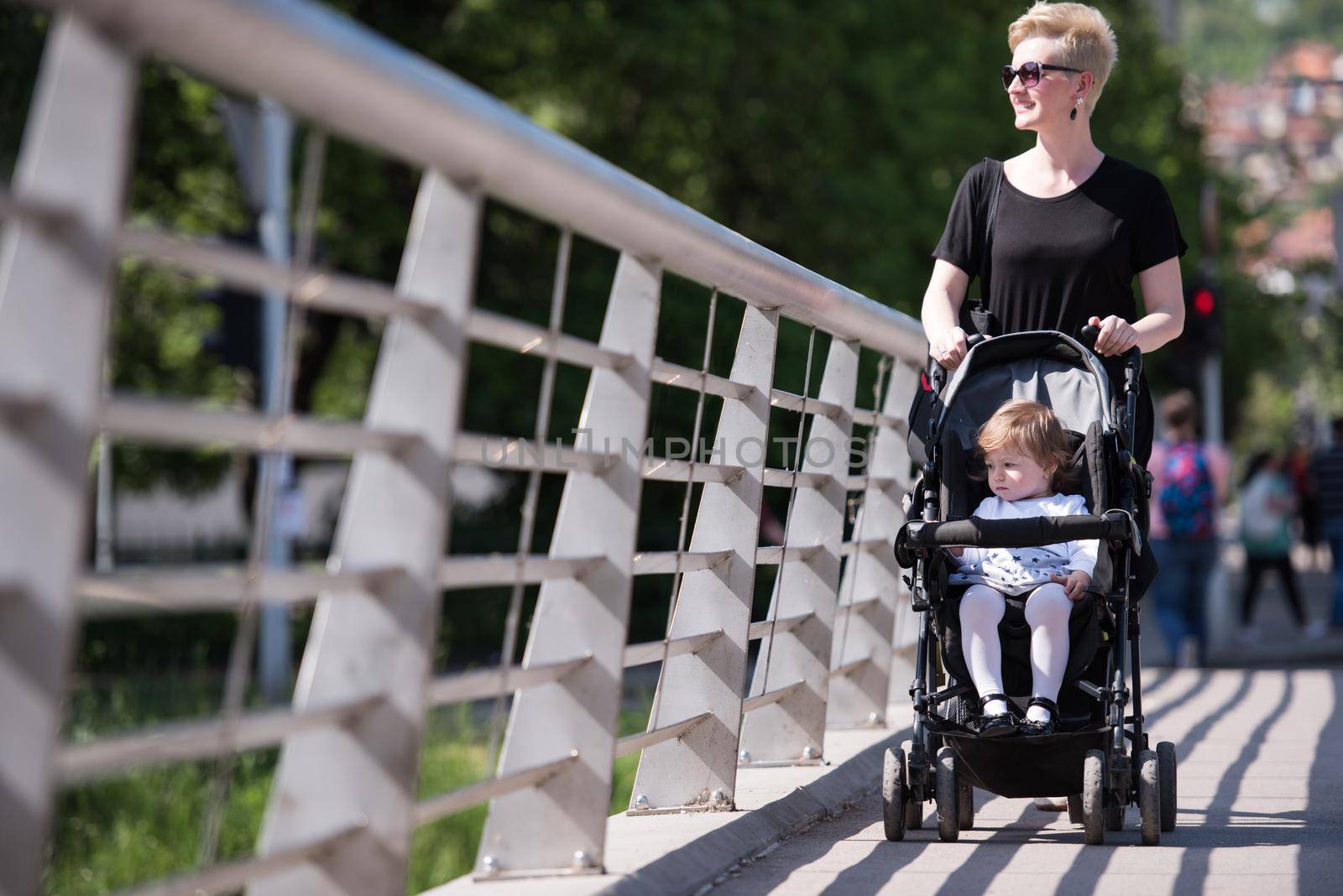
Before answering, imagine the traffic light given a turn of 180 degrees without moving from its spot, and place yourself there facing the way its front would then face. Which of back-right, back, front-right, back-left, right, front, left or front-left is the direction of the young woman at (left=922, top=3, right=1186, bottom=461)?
back

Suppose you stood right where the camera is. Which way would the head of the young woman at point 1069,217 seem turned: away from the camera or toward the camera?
toward the camera

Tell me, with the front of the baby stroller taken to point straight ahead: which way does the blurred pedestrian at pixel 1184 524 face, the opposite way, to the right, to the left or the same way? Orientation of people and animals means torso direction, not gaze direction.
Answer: the opposite way

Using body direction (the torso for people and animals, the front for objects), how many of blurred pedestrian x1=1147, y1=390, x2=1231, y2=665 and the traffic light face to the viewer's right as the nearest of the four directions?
0

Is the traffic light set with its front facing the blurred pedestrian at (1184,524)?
yes

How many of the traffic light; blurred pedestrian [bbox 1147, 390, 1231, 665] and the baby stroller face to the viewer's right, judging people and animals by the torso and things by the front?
0

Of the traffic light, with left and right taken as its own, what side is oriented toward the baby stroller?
front

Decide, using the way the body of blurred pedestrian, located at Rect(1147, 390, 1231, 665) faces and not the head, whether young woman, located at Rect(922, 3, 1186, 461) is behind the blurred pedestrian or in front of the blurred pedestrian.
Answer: behind

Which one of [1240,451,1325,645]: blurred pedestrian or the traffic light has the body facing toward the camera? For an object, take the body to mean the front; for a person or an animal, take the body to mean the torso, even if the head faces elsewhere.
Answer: the traffic light

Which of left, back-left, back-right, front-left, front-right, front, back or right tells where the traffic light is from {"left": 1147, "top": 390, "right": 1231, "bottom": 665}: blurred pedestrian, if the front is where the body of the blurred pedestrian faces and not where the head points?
front

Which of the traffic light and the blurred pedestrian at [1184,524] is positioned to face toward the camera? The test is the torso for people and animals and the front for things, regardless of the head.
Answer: the traffic light

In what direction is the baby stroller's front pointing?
toward the camera

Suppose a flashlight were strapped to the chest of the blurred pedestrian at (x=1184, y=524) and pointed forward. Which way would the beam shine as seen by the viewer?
away from the camera
